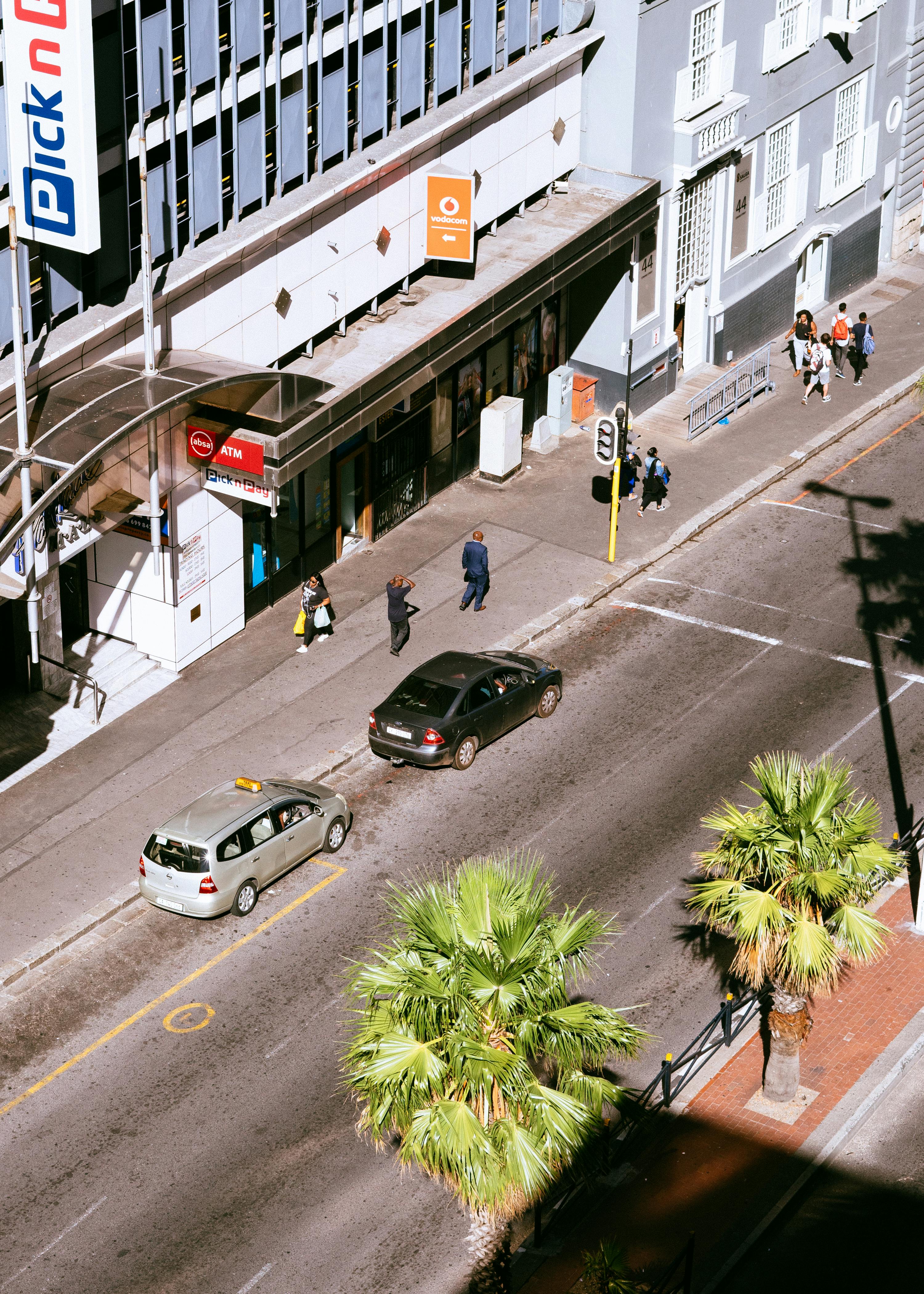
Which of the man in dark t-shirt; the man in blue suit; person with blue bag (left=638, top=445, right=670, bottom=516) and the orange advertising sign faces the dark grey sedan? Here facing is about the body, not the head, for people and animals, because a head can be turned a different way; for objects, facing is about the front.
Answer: the orange advertising sign

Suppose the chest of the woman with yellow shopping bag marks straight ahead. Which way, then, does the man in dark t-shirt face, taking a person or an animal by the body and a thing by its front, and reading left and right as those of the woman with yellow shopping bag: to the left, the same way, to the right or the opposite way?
the opposite way

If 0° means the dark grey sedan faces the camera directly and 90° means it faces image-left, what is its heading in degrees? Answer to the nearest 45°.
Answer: approximately 225°

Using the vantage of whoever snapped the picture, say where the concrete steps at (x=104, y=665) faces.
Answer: facing the viewer and to the right of the viewer

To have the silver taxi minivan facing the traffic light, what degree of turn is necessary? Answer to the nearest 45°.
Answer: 0° — it already faces it

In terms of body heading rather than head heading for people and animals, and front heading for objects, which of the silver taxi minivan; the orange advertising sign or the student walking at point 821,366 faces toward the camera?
the orange advertising sign

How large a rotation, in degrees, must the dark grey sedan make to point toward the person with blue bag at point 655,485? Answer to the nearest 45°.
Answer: approximately 45° to its left

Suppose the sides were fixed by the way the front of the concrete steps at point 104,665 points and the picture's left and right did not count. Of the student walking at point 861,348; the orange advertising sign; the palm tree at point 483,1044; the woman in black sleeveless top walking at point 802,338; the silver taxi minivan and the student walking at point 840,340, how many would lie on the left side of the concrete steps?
4

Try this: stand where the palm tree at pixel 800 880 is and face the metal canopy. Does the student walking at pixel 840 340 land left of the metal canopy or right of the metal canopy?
right

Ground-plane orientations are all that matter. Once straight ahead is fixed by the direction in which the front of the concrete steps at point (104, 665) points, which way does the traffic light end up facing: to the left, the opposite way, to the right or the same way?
to the right
